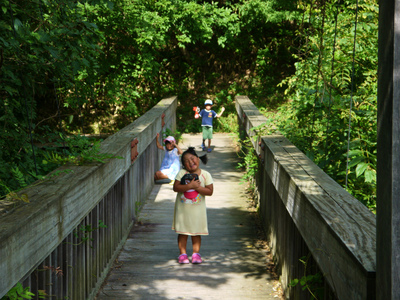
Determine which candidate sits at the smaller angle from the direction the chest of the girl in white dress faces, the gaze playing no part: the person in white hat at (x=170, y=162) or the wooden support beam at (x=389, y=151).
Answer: the wooden support beam

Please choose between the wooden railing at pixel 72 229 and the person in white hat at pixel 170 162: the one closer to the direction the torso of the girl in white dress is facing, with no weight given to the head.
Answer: the wooden railing

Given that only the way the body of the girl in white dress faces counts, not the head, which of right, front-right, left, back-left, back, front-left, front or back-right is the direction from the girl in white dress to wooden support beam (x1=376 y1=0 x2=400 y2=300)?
front

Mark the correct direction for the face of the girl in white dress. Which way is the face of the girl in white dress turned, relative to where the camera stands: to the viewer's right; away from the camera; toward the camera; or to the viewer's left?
toward the camera

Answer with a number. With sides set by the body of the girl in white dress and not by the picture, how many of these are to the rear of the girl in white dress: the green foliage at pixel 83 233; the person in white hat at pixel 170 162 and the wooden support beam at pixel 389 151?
1

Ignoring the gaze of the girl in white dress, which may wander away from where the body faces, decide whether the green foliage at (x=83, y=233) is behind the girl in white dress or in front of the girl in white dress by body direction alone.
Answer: in front

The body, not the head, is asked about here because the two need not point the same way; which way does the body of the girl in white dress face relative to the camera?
toward the camera

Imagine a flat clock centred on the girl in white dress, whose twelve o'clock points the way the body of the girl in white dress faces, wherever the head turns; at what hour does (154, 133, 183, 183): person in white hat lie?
The person in white hat is roughly at 6 o'clock from the girl in white dress.
